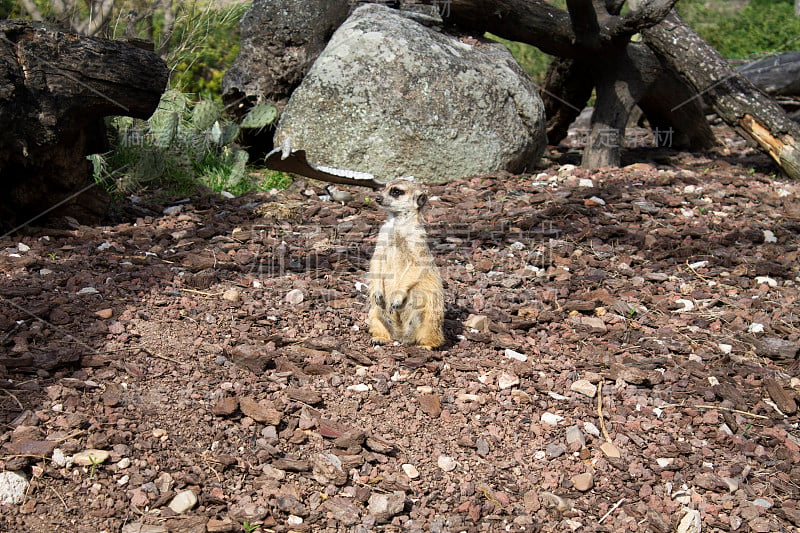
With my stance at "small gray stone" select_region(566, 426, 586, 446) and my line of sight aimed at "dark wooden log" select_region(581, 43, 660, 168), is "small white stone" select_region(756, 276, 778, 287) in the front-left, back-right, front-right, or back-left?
front-right

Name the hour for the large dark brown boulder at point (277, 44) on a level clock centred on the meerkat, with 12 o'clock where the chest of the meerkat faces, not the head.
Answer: The large dark brown boulder is roughly at 4 o'clock from the meerkat.

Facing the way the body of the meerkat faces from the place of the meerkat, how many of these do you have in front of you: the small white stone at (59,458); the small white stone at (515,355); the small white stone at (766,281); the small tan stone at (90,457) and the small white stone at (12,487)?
3

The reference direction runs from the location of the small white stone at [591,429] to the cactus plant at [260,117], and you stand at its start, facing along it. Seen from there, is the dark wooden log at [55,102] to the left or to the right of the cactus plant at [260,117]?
left

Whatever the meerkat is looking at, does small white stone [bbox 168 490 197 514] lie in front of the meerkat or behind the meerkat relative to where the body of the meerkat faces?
in front

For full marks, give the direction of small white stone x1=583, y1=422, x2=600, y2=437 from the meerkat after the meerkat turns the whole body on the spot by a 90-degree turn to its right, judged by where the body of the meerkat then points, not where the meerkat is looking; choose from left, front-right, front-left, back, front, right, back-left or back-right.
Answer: back

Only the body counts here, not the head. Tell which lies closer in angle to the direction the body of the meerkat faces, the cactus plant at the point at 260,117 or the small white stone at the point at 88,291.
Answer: the small white stone

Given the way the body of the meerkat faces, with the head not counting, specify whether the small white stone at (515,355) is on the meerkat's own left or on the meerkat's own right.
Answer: on the meerkat's own left

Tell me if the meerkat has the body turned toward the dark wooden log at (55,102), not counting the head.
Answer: no

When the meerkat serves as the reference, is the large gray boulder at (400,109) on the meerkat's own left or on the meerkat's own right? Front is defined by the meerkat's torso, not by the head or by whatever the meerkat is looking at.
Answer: on the meerkat's own right

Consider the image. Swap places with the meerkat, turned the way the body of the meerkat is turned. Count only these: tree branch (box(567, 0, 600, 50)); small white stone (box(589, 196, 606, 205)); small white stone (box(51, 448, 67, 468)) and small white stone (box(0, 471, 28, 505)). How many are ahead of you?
2

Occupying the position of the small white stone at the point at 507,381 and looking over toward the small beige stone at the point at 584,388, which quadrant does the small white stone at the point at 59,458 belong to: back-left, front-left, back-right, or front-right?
back-right

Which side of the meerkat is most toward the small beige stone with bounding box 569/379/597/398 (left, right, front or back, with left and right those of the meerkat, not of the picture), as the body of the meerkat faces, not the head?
left

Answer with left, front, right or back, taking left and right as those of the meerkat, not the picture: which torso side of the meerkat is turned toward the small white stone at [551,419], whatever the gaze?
left

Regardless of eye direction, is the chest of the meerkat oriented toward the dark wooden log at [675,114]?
no

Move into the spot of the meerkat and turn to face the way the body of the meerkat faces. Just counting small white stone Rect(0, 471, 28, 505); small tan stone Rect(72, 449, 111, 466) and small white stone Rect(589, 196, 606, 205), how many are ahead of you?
2

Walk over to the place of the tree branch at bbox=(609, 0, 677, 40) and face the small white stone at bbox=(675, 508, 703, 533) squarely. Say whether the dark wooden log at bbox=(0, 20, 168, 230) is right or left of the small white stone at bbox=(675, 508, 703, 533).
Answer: right

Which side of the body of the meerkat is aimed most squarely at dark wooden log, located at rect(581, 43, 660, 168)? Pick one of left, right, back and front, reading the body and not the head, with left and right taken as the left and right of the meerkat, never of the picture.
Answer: back

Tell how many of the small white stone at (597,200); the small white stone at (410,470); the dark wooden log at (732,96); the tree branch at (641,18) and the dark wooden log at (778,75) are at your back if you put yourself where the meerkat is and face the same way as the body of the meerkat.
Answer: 4

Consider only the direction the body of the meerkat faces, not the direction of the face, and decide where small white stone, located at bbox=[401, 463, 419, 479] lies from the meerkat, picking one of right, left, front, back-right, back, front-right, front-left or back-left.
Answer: front-left

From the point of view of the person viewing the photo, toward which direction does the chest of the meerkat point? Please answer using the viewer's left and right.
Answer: facing the viewer and to the left of the viewer
